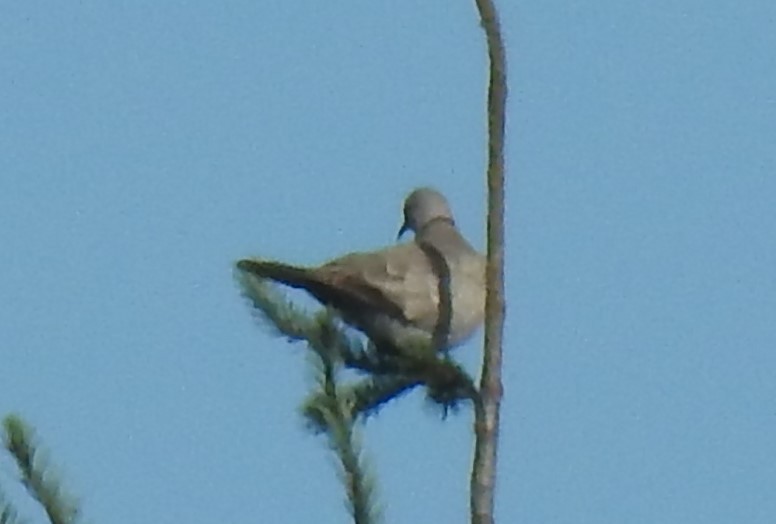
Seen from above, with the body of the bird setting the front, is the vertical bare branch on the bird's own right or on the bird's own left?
on the bird's own right

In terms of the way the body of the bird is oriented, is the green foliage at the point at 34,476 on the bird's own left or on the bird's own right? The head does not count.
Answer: on the bird's own right

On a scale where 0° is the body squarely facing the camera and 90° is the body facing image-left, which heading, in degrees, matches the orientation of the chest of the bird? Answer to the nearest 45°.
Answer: approximately 270°
